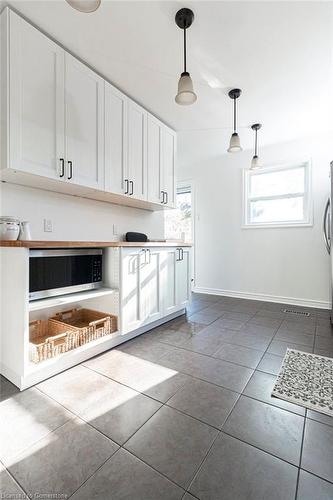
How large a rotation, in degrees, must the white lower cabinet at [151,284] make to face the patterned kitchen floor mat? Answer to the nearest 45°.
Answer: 0° — it already faces it

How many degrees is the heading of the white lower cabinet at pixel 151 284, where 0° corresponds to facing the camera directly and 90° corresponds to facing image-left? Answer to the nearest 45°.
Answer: approximately 315°

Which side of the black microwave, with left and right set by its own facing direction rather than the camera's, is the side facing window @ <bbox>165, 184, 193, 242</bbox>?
left

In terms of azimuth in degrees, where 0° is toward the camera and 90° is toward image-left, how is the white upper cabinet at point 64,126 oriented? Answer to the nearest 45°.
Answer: approximately 315°

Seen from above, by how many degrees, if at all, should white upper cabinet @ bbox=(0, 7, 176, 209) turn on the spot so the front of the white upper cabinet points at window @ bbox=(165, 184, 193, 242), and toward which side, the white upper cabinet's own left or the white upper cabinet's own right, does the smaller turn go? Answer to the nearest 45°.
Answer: approximately 90° to the white upper cabinet's own left

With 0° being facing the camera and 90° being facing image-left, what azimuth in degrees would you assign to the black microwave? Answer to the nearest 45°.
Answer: approximately 315°
